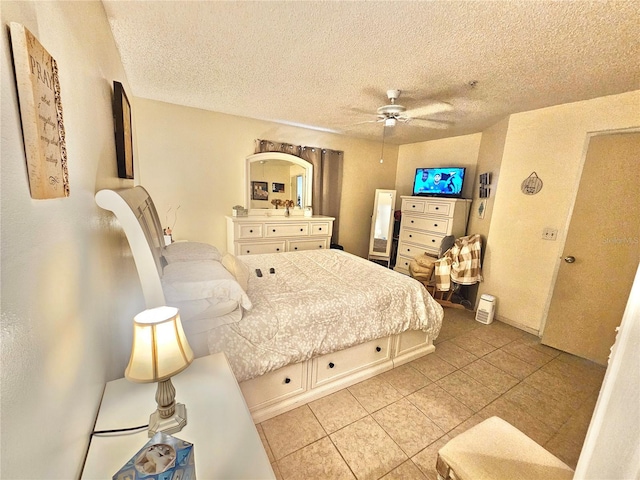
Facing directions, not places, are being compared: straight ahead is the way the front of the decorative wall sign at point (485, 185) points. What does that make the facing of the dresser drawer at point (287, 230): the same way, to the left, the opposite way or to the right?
to the left

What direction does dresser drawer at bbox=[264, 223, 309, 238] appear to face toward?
toward the camera

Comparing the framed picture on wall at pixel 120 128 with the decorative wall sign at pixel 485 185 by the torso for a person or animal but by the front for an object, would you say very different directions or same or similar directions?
very different directions

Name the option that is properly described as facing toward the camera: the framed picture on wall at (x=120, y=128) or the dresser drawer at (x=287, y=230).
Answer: the dresser drawer

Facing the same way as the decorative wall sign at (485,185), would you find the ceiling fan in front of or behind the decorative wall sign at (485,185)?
in front

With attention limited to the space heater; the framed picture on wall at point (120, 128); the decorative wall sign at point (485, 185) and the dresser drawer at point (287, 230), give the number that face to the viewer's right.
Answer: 1

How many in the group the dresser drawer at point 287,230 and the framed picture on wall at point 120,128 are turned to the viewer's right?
1

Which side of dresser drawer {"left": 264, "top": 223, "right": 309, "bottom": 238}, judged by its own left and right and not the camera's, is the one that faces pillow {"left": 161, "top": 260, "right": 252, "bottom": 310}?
front

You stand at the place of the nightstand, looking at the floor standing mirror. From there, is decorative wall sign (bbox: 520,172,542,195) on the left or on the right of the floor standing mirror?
right

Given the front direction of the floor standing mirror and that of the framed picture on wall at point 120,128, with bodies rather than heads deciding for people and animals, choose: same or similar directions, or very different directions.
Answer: very different directions

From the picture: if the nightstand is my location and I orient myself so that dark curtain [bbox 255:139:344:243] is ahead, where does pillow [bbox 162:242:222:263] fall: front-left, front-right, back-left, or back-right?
front-left

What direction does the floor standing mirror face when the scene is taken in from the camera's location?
facing the viewer and to the left of the viewer

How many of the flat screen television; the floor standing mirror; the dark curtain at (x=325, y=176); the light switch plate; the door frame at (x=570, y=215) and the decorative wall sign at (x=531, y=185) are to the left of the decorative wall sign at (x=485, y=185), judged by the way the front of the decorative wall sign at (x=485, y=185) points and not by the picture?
3

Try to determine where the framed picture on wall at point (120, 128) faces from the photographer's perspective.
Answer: facing to the right of the viewer

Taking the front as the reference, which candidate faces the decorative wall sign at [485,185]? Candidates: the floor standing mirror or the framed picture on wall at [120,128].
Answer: the framed picture on wall

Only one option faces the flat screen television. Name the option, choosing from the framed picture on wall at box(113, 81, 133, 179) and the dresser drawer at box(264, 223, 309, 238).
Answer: the framed picture on wall
